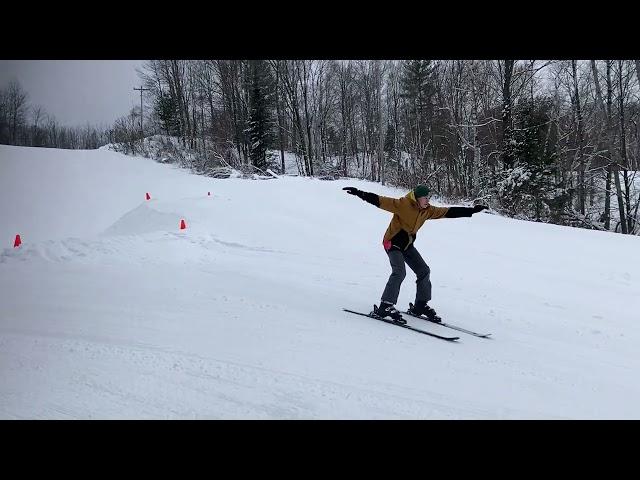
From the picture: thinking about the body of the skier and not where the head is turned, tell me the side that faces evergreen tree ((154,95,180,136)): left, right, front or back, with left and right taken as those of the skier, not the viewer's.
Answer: back

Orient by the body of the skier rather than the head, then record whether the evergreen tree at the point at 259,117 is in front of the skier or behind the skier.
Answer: behind

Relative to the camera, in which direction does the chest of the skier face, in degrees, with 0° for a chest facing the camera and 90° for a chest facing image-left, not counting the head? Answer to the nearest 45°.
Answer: approximately 315°

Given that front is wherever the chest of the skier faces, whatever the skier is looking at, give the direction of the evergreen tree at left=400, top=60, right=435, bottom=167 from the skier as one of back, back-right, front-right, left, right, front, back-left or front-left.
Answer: back-left
